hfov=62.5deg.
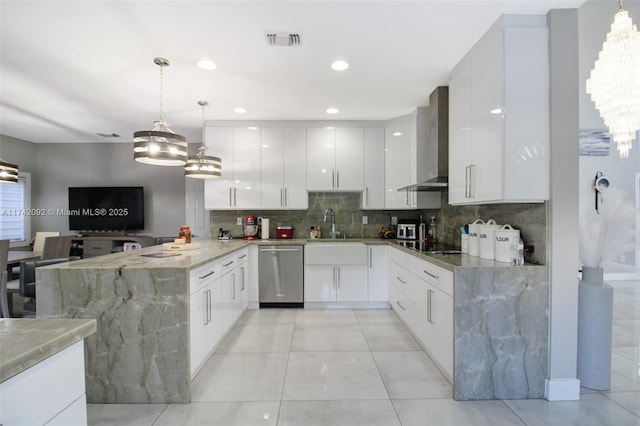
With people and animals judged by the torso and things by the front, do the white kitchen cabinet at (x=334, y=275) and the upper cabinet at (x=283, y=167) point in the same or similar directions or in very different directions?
same or similar directions

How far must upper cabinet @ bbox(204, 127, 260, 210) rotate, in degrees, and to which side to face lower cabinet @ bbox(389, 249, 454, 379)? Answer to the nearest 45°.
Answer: approximately 45° to its left

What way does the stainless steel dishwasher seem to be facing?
toward the camera

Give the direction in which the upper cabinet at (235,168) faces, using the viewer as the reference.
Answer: facing the viewer

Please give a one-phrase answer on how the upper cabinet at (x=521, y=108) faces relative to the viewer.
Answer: facing the viewer and to the left of the viewer

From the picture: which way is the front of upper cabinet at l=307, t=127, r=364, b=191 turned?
toward the camera

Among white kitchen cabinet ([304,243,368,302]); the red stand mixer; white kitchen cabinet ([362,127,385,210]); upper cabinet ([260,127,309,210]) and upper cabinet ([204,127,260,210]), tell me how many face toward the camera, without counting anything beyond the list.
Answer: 5

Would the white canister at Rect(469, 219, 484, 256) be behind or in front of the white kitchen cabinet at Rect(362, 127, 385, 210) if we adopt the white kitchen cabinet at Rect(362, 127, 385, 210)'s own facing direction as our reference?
in front

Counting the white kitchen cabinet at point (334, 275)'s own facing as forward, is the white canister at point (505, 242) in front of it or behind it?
in front

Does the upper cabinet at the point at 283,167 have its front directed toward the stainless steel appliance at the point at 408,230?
no

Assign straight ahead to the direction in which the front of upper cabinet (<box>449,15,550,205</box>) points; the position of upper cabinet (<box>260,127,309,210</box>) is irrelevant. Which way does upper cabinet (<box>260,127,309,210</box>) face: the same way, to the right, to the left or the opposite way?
to the left

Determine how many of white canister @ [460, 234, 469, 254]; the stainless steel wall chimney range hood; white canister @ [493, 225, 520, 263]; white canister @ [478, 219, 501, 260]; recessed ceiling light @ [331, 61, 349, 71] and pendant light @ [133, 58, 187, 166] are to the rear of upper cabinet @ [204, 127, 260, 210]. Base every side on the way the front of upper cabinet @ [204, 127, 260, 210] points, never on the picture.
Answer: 0

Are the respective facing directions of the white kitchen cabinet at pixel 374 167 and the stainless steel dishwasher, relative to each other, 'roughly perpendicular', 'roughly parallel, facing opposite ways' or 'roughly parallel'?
roughly parallel
